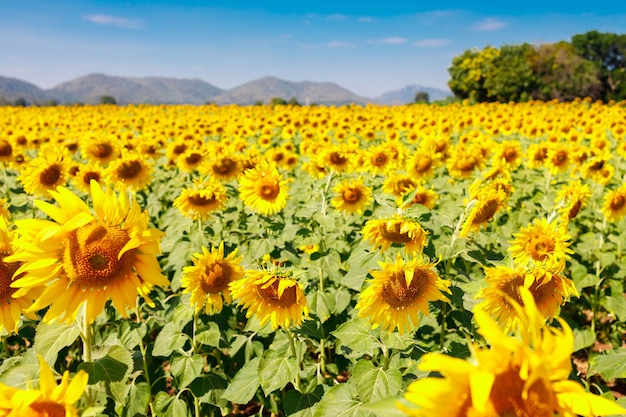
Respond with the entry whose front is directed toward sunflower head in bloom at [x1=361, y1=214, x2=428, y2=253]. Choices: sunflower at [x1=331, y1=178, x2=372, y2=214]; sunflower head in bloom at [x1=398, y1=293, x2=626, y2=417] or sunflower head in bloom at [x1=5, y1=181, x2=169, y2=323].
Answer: the sunflower

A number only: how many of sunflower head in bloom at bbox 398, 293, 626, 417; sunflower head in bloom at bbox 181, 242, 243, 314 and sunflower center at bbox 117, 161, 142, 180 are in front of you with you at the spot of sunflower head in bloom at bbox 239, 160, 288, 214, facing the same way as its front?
2

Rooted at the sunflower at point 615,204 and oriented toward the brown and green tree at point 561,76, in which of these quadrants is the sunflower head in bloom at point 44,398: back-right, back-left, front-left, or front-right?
back-left

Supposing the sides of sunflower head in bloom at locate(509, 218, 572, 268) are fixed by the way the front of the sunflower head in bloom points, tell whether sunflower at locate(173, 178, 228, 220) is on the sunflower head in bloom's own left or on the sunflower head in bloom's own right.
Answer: on the sunflower head in bloom's own right

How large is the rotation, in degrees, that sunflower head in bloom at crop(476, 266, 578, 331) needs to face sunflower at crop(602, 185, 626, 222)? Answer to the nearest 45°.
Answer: approximately 180°

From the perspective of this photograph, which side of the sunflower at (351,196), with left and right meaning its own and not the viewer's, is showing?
front

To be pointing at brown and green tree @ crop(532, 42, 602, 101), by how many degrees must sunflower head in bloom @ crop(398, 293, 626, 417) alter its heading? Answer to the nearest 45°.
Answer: approximately 180°

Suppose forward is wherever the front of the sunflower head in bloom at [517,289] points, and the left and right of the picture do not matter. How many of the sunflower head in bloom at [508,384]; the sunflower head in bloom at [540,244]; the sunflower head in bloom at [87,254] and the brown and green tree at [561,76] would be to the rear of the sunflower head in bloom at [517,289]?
2

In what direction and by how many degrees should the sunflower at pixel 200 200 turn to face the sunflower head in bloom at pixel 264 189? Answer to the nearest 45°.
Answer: approximately 90° to its left

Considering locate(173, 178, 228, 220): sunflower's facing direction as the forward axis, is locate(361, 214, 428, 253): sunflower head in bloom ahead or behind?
ahead

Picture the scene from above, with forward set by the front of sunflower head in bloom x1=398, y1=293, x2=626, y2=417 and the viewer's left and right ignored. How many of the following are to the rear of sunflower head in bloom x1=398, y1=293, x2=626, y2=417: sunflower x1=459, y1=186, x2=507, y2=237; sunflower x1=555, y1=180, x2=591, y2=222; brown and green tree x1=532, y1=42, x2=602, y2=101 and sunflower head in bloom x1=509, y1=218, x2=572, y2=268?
4

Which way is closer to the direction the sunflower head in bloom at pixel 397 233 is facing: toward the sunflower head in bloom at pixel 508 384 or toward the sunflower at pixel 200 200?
the sunflower head in bloom

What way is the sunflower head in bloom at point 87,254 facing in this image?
toward the camera

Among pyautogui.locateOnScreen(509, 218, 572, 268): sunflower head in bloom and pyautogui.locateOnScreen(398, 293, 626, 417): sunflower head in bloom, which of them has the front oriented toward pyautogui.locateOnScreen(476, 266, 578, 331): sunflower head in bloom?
pyautogui.locateOnScreen(509, 218, 572, 268): sunflower head in bloom

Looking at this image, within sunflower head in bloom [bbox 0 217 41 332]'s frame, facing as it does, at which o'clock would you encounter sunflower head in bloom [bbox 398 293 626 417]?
sunflower head in bloom [bbox 398 293 626 417] is roughly at 11 o'clock from sunflower head in bloom [bbox 0 217 41 332].
